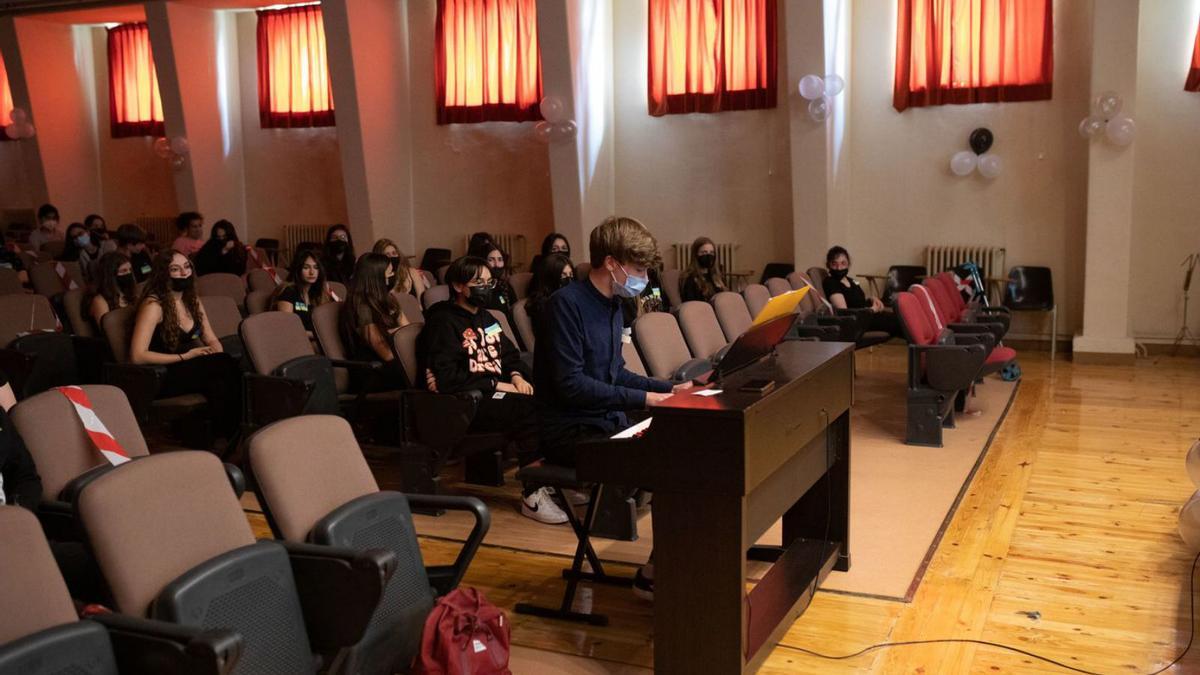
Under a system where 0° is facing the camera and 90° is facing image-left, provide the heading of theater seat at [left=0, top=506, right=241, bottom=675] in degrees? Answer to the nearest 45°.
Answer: approximately 315°

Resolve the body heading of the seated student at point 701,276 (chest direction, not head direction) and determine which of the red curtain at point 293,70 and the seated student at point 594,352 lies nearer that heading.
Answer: the seated student

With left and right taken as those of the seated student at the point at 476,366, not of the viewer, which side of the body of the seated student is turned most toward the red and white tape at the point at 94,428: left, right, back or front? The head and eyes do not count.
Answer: right

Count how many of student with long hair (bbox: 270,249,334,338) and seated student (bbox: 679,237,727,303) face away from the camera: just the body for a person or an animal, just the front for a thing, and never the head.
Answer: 0

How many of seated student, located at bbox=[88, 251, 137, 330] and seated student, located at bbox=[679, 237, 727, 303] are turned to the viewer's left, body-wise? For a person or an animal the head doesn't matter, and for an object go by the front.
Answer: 0

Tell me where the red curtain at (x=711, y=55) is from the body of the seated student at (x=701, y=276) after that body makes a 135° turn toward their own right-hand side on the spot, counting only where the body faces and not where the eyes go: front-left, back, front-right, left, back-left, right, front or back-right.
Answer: right

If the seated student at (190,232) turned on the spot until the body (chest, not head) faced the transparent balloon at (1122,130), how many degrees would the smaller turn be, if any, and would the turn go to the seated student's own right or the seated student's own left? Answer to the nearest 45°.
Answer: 0° — they already face it

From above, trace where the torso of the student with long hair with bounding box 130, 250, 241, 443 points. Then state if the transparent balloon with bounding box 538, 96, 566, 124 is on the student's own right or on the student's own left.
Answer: on the student's own left

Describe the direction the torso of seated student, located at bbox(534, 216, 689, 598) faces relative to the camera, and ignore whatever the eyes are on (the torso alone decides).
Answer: to the viewer's right

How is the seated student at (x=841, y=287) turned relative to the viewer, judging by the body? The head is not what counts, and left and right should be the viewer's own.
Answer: facing the viewer and to the right of the viewer
